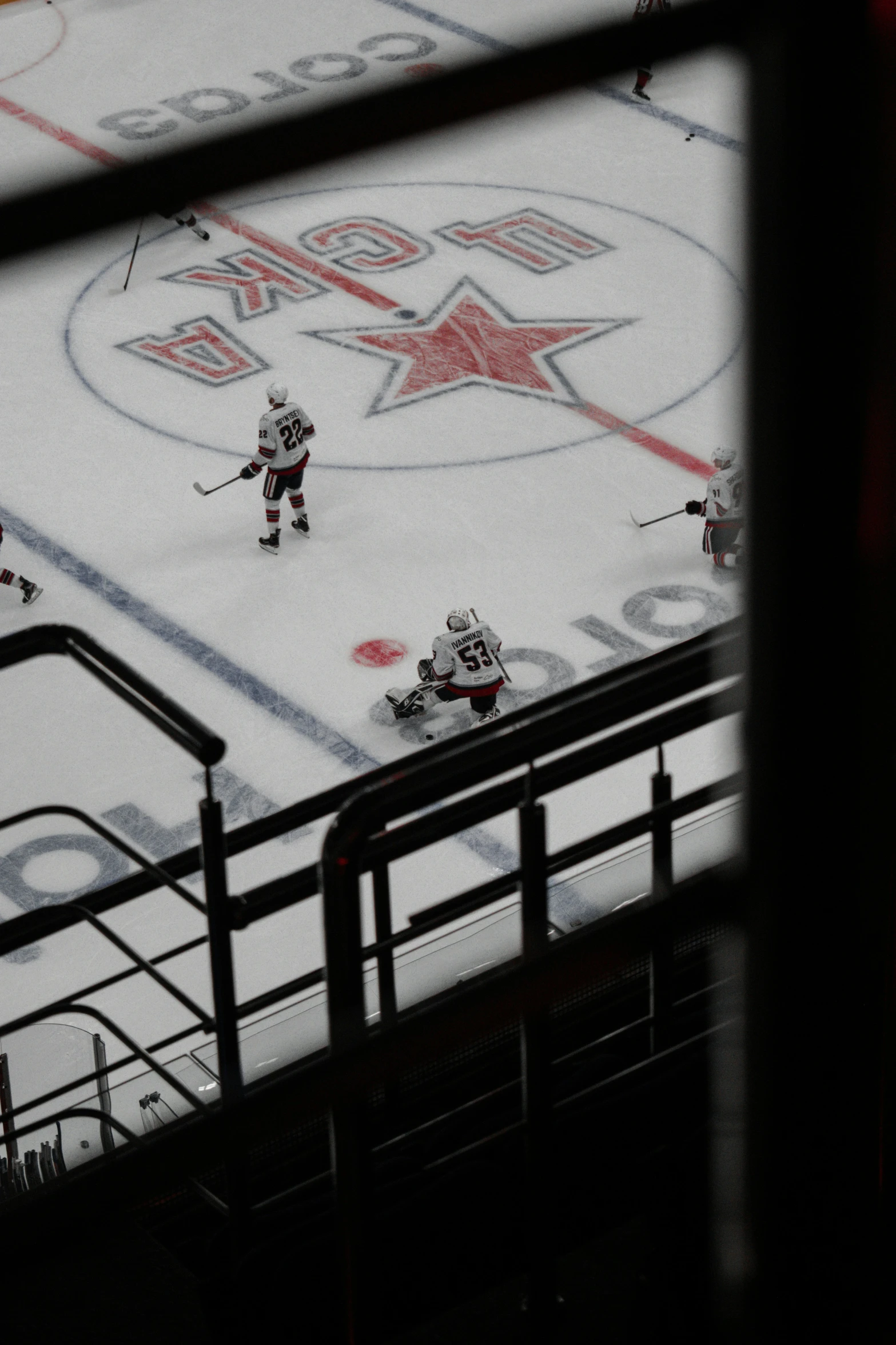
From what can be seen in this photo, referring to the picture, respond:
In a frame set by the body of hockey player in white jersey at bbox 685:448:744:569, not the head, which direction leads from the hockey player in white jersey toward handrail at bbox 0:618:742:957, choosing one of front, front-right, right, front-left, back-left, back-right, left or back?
back-left

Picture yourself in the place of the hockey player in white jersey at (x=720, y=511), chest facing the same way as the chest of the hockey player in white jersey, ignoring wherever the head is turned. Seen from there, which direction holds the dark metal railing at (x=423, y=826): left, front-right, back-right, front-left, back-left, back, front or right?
back-left

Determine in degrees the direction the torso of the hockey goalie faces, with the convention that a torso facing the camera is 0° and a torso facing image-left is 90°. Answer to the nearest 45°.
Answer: approximately 135°

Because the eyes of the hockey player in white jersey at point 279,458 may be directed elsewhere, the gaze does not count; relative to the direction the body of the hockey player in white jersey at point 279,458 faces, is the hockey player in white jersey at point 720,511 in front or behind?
behind

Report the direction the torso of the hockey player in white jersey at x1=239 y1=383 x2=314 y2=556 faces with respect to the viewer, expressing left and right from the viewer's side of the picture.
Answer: facing away from the viewer and to the left of the viewer

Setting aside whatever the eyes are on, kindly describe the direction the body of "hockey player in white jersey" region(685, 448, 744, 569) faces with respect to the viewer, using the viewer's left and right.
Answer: facing away from the viewer and to the left of the viewer

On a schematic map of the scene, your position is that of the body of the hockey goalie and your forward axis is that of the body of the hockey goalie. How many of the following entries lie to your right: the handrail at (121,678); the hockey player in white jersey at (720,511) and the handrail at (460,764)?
1

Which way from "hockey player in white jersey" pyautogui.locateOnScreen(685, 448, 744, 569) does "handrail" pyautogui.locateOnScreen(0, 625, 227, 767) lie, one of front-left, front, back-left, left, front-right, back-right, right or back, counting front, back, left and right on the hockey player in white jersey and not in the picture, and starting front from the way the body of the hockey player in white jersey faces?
back-left

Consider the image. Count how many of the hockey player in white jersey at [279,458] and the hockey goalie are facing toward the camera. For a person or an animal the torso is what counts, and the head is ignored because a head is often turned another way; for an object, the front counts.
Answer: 0

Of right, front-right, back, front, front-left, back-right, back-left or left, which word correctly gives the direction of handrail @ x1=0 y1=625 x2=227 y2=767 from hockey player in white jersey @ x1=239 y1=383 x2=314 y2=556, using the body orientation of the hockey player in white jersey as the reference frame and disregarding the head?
back-left

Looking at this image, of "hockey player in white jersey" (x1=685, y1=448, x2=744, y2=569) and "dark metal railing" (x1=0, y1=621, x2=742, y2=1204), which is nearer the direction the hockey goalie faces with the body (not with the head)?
the hockey player in white jersey

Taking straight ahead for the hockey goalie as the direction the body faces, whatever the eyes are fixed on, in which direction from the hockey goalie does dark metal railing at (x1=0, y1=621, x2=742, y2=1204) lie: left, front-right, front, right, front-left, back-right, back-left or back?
back-left
